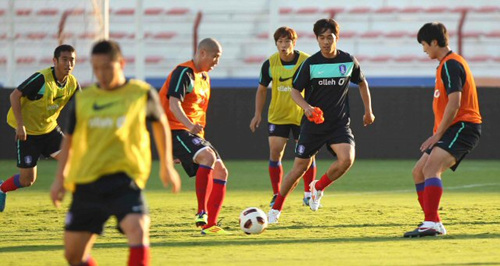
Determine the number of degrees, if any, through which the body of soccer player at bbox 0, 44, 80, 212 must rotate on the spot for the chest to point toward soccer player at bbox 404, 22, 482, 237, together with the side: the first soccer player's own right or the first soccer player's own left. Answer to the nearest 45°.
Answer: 0° — they already face them

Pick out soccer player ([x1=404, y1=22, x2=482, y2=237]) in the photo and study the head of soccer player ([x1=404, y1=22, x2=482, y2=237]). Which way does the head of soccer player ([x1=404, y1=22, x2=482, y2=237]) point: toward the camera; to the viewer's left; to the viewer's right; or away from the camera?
to the viewer's left

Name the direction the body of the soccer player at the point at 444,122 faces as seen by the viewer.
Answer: to the viewer's left

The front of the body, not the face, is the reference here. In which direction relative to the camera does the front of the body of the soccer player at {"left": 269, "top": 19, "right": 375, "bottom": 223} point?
toward the camera

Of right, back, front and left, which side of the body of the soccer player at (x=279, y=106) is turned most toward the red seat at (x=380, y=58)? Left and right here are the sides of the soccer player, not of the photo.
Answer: back

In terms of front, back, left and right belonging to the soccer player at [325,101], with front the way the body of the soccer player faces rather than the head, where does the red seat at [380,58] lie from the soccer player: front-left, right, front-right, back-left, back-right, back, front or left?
back

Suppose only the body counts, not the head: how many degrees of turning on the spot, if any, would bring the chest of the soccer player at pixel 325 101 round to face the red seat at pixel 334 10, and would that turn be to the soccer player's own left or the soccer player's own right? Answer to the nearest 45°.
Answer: approximately 180°

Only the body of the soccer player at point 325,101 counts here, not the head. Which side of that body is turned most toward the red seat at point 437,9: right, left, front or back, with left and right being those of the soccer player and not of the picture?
back

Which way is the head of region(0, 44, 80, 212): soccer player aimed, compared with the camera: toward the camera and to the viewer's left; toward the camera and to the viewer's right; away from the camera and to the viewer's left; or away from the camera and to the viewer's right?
toward the camera and to the viewer's right

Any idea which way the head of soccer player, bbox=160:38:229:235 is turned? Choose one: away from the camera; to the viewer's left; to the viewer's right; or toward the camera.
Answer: to the viewer's right

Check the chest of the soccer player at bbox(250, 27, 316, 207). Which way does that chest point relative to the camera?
toward the camera

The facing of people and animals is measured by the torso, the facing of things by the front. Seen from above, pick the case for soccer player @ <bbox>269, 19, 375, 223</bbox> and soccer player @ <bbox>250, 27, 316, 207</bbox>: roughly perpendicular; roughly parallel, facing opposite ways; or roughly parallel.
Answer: roughly parallel
